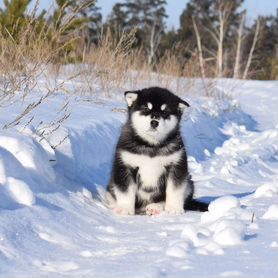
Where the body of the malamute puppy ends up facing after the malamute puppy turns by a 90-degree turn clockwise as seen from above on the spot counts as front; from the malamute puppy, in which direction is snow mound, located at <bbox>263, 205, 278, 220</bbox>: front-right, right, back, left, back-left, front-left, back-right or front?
back-left

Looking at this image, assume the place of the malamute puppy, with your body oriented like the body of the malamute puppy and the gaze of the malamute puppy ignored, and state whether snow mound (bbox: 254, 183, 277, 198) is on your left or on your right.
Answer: on your left

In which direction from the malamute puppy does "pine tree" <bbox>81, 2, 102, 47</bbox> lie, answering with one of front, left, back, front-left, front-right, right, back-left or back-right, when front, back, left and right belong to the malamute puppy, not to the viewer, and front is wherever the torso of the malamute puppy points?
back

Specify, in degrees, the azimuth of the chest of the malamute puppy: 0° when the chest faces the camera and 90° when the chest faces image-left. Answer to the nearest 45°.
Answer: approximately 0°

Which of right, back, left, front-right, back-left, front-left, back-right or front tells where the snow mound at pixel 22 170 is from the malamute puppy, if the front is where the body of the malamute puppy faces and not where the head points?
front-right

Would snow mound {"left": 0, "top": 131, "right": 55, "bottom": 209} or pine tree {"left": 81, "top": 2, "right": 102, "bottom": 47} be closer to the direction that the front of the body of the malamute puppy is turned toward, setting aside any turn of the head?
the snow mound

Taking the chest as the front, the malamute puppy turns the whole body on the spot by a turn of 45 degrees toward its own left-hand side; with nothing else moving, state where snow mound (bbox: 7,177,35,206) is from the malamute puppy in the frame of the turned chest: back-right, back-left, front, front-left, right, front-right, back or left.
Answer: right
